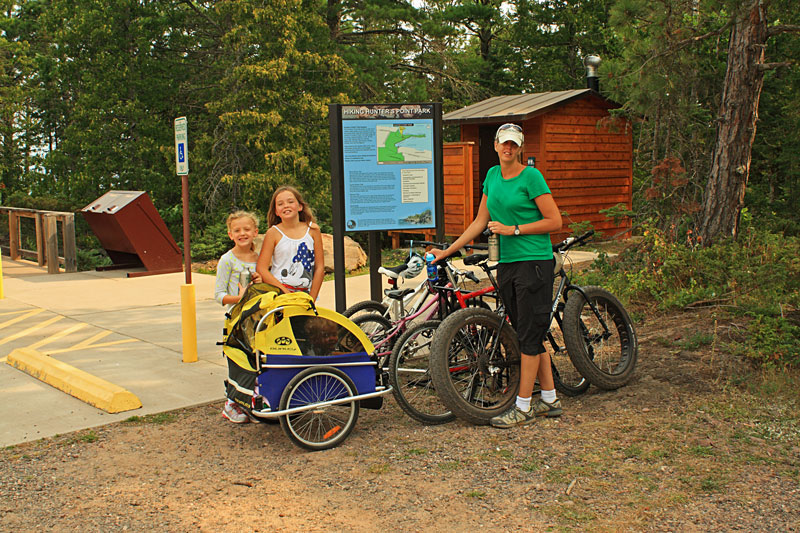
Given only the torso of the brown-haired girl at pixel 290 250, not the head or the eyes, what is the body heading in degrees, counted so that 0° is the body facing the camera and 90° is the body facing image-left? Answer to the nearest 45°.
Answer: approximately 0°

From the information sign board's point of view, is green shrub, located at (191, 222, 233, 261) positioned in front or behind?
behind

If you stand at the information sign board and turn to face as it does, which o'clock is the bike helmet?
The bike helmet is roughly at 12 o'clock from the information sign board.

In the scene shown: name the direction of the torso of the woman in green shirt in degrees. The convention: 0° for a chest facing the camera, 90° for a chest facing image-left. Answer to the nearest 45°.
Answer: approximately 45°

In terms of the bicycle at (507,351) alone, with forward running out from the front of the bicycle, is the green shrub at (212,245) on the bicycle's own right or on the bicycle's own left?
on the bicycle's own left

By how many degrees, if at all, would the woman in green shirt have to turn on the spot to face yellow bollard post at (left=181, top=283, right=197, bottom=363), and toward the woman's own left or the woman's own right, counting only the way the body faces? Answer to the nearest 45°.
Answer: approximately 90° to the woman's own right

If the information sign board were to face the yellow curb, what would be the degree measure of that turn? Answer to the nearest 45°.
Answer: approximately 45° to its right

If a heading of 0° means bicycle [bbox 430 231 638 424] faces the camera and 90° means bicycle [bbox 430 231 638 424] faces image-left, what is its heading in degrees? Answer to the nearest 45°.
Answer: approximately 225°
